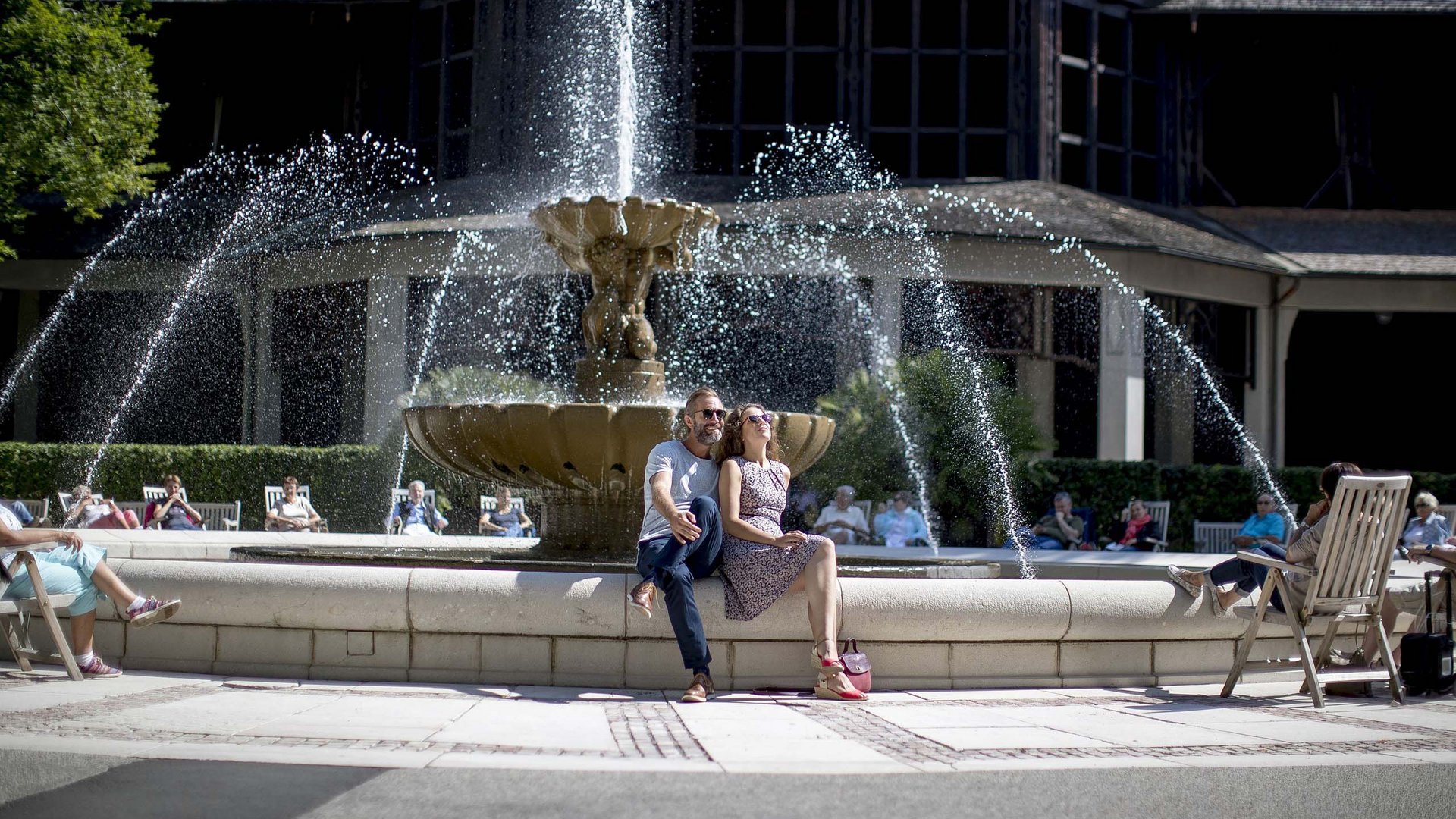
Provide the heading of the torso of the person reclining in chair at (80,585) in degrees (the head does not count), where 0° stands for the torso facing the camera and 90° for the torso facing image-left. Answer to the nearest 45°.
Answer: approximately 270°

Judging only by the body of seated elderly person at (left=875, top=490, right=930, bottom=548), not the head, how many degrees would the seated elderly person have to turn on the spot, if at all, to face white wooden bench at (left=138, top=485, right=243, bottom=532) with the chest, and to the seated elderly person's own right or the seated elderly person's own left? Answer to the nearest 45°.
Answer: approximately 90° to the seated elderly person's own right

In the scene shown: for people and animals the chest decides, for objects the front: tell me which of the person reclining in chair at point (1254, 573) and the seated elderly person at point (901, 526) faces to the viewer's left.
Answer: the person reclining in chair

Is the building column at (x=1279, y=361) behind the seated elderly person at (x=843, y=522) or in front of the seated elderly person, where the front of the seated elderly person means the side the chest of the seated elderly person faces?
behind

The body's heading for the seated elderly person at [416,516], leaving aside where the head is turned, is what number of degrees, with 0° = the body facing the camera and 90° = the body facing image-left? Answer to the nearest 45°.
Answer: approximately 0°

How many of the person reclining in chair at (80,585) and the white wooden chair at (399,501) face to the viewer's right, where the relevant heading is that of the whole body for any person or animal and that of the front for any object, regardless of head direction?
1

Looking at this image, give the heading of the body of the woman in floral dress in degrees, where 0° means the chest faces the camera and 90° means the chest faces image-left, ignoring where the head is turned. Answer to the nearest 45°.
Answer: approximately 315°

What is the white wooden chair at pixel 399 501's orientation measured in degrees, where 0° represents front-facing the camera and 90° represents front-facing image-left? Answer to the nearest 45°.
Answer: approximately 0°

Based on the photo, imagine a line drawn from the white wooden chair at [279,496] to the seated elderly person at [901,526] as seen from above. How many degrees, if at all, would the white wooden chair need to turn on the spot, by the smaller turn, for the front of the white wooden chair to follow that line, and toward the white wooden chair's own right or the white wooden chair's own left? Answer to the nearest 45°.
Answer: approximately 45° to the white wooden chair's own left
